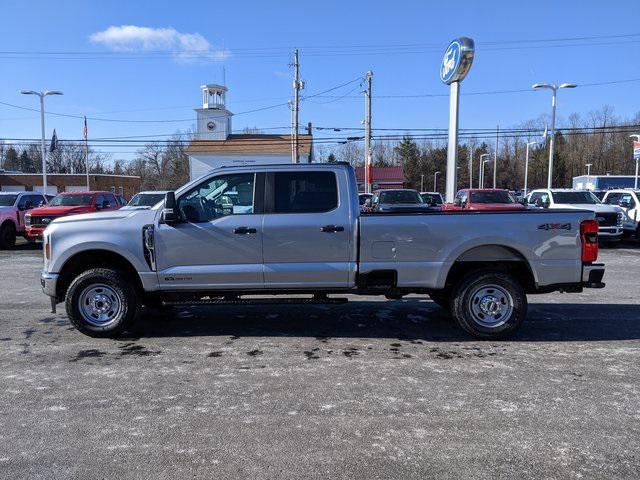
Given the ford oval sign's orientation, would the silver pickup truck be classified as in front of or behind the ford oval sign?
in front

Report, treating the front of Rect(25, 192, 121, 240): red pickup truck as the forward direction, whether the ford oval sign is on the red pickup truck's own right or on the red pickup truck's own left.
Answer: on the red pickup truck's own left

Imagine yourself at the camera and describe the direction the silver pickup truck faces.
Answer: facing to the left of the viewer

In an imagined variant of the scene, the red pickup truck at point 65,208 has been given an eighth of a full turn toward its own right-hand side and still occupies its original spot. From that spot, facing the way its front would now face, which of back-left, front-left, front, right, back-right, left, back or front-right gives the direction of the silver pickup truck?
left

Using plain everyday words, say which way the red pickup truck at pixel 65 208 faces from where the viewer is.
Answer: facing the viewer and to the left of the viewer

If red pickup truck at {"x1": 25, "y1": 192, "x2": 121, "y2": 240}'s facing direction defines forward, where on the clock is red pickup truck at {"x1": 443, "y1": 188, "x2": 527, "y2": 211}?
red pickup truck at {"x1": 443, "y1": 188, "x2": 527, "y2": 211} is roughly at 8 o'clock from red pickup truck at {"x1": 25, "y1": 192, "x2": 121, "y2": 240}.

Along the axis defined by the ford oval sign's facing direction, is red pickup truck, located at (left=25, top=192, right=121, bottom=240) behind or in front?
in front

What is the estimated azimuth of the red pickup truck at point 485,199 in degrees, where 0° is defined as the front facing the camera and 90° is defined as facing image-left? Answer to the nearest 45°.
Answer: approximately 315°

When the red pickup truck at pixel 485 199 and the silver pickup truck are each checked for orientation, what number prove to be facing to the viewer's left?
1
